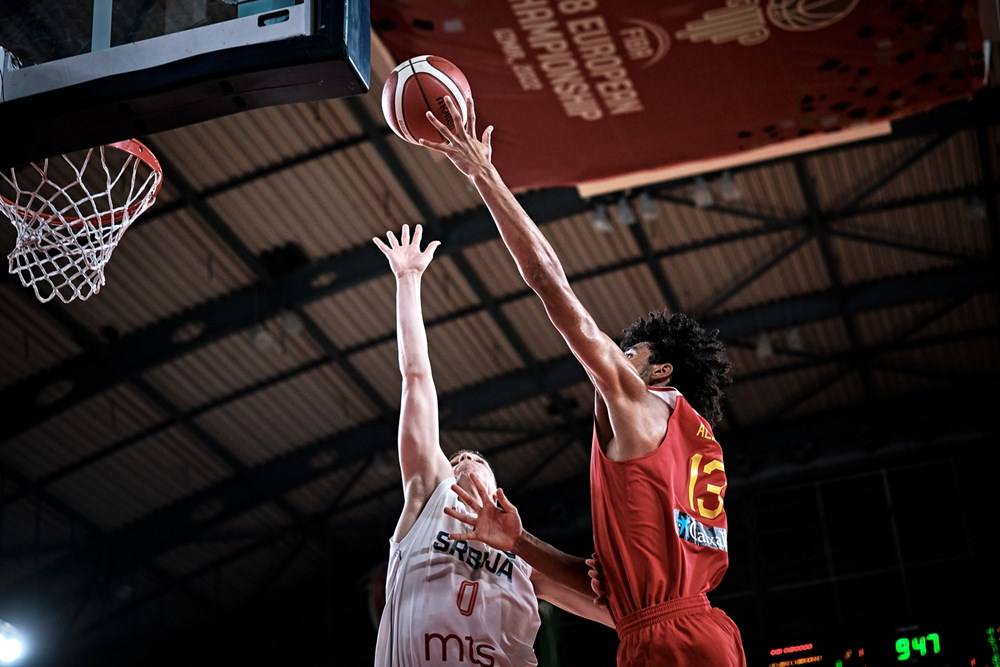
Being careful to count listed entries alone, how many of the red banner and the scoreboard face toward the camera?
2

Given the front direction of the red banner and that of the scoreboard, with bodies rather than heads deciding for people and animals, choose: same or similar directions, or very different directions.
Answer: same or similar directions

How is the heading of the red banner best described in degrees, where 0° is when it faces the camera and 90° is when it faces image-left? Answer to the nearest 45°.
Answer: approximately 0°

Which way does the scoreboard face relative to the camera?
toward the camera

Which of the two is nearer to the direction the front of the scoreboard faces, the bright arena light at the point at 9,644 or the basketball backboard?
the basketball backboard

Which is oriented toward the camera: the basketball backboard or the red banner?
the red banner

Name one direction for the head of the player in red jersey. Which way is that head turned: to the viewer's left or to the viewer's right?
to the viewer's left
